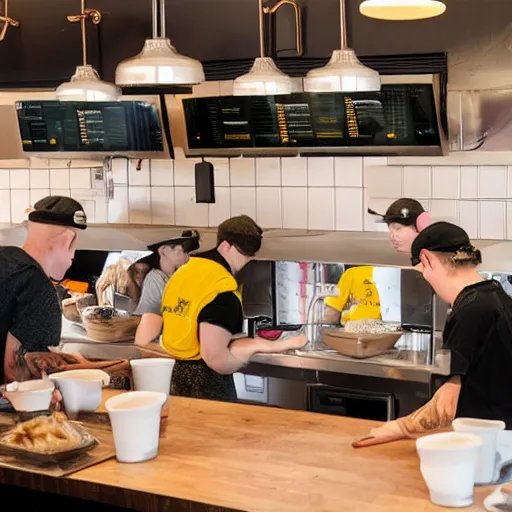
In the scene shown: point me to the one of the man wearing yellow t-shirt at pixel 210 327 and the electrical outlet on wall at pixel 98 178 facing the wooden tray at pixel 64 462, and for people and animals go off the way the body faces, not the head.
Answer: the electrical outlet on wall

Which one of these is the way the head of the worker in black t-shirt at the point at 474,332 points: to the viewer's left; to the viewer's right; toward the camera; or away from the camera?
to the viewer's left

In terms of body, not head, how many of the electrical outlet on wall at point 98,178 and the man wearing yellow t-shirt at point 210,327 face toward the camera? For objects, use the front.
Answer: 1

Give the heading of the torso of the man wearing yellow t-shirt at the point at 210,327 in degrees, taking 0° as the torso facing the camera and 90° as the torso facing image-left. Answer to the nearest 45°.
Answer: approximately 225°

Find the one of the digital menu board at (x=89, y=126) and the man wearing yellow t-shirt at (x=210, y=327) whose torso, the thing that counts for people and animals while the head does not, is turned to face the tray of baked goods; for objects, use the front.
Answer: the digital menu board

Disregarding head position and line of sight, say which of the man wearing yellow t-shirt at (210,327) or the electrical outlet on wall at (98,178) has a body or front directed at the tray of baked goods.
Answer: the electrical outlet on wall

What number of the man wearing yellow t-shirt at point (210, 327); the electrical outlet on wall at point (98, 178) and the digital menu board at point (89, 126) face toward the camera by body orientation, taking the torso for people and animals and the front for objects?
2

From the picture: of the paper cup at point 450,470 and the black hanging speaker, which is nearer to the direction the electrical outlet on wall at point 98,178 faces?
the paper cup

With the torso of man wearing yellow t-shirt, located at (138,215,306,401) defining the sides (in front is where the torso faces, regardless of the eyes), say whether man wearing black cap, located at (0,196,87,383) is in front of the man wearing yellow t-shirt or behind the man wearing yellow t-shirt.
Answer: behind

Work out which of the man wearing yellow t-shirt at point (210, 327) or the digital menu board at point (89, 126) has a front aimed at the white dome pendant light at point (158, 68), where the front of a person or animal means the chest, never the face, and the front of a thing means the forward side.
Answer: the digital menu board

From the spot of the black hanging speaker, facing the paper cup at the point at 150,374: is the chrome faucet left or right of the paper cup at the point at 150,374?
left
